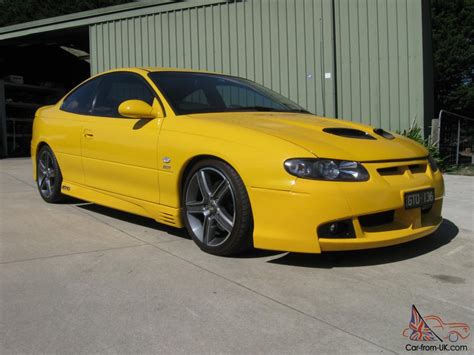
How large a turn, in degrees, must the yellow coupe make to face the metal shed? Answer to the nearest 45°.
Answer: approximately 135° to its left

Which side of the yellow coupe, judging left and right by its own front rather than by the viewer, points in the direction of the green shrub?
left

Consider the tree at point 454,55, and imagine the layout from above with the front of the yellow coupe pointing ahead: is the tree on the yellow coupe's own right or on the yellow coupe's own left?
on the yellow coupe's own left

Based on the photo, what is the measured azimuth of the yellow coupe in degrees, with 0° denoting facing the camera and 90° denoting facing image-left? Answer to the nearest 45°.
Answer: approximately 315°

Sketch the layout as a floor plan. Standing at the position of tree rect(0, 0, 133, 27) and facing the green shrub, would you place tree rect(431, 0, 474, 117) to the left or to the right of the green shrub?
left
